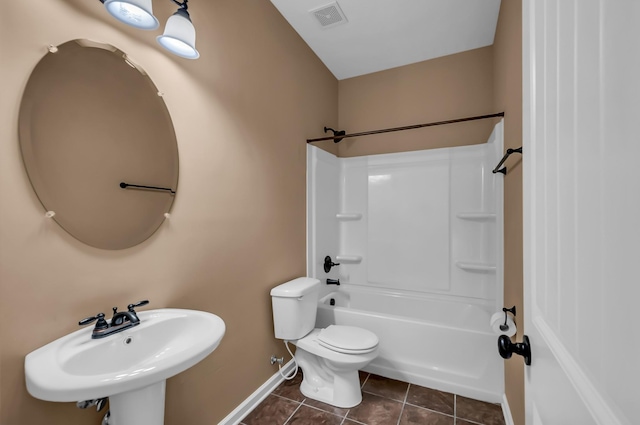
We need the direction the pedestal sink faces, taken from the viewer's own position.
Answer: facing the viewer and to the right of the viewer

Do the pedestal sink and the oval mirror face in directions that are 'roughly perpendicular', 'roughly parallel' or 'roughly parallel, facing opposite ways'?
roughly parallel

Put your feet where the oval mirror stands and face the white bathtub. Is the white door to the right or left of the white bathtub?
right

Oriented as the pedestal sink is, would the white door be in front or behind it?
in front

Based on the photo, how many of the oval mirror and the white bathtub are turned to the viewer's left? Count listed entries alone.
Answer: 0

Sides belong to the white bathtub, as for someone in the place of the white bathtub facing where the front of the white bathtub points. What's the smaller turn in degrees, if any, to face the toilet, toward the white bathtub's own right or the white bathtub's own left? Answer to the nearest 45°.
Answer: approximately 45° to the white bathtub's own right

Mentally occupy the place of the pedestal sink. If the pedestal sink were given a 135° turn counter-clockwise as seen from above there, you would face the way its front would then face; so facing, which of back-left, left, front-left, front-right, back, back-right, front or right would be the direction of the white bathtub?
right

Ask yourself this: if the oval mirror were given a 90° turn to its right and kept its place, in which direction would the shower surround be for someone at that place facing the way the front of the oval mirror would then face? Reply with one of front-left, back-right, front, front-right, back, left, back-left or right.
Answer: back-left

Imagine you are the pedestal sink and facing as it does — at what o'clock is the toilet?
The toilet is roughly at 10 o'clock from the pedestal sink.

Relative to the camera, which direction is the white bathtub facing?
toward the camera

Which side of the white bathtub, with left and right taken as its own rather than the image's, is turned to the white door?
front
